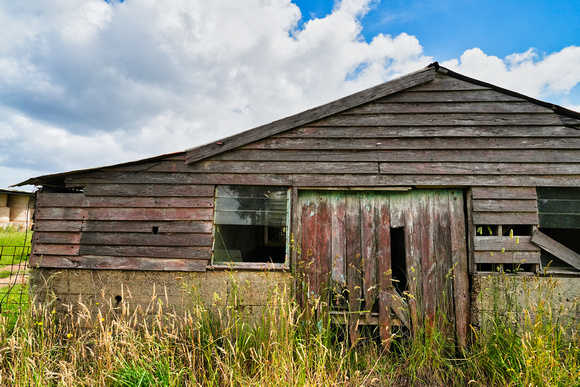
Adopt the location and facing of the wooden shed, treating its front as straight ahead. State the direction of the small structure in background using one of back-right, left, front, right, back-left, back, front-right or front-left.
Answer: back-right

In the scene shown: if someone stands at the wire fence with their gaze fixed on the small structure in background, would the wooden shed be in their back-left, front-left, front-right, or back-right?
back-right

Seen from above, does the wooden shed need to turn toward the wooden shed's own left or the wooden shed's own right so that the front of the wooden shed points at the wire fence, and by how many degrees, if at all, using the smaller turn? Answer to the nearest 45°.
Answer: approximately 90° to the wooden shed's own right

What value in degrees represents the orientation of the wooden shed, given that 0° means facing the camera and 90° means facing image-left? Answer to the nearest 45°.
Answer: approximately 0°
